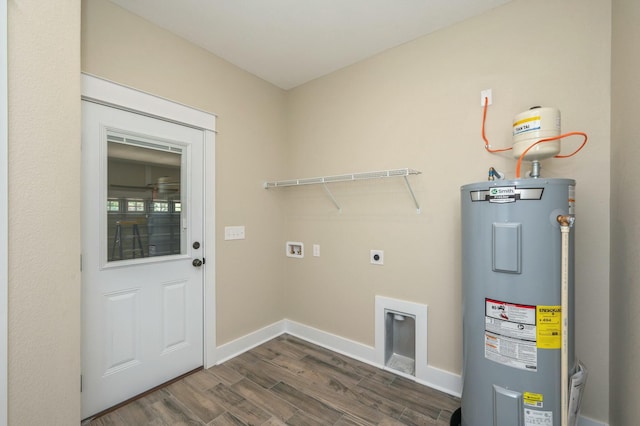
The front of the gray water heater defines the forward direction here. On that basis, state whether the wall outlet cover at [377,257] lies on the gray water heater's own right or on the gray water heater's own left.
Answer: on the gray water heater's own right

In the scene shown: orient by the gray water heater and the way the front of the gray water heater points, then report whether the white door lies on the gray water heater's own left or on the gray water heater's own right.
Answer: on the gray water heater's own right

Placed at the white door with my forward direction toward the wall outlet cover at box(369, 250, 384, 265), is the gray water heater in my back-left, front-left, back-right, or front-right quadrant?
front-right

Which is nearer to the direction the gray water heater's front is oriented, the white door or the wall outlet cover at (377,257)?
the white door

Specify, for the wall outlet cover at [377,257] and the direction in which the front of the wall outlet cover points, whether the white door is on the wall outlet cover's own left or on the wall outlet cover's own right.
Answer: on the wall outlet cover's own right

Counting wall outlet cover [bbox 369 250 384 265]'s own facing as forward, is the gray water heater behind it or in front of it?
in front

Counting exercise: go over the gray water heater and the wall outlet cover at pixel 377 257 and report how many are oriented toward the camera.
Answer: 2

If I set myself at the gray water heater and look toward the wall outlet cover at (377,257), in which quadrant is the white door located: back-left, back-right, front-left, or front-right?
front-left

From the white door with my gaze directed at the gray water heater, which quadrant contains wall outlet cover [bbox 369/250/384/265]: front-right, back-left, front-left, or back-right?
front-left

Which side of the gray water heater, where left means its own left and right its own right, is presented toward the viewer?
front

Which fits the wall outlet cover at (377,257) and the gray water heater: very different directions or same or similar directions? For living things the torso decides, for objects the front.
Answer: same or similar directions
